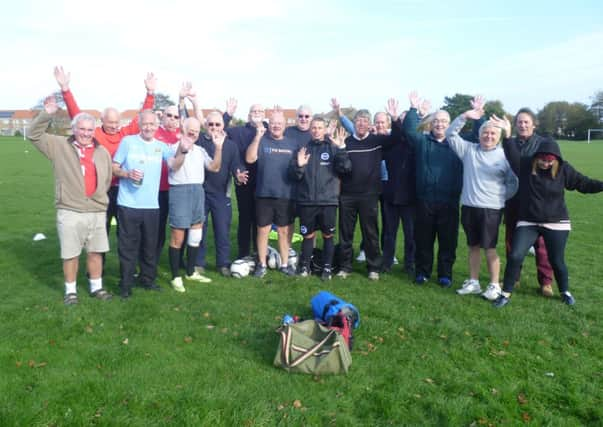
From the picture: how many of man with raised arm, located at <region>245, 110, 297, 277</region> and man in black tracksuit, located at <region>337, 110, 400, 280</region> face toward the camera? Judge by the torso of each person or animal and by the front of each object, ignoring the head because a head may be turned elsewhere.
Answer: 2

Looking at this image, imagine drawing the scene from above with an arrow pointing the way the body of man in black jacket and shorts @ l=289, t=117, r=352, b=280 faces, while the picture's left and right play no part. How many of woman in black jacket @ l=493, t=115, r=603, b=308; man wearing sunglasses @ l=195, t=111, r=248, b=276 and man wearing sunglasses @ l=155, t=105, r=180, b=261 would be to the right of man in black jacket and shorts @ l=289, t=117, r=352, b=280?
2

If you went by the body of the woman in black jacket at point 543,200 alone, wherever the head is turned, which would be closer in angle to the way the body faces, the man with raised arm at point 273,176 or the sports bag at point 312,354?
the sports bag

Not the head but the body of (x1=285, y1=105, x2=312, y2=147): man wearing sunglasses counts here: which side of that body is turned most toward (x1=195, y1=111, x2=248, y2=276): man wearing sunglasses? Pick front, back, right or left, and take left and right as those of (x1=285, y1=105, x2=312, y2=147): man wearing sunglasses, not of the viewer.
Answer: right

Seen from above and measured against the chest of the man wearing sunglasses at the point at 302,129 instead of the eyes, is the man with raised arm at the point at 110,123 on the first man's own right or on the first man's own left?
on the first man's own right

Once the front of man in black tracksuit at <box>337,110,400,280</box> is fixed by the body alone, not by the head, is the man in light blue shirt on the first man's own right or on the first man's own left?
on the first man's own right

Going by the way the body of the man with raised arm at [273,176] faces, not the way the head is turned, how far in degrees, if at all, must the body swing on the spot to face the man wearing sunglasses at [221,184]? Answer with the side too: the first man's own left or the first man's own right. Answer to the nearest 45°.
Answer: approximately 90° to the first man's own right

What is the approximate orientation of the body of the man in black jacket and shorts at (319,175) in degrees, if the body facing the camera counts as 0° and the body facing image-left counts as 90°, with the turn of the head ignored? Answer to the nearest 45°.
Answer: approximately 0°

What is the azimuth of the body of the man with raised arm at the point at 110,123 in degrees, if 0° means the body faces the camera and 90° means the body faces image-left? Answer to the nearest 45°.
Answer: approximately 0°
